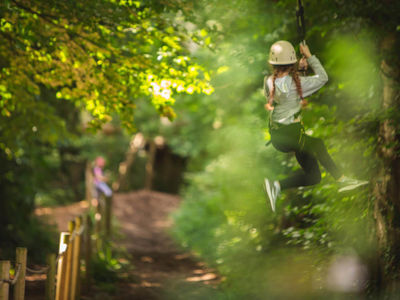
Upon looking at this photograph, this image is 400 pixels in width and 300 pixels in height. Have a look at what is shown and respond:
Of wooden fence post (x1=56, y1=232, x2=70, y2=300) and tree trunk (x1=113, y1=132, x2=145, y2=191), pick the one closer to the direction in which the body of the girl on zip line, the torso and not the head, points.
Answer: the tree trunk

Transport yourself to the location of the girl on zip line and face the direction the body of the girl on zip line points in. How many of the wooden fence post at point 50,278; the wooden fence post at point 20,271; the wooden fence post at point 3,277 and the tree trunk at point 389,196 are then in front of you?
1

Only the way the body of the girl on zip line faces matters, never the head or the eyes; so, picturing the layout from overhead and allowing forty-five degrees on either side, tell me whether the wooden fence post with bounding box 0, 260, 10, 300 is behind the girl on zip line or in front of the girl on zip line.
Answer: behind

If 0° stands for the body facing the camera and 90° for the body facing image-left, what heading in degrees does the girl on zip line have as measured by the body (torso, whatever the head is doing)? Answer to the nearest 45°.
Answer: approximately 225°
